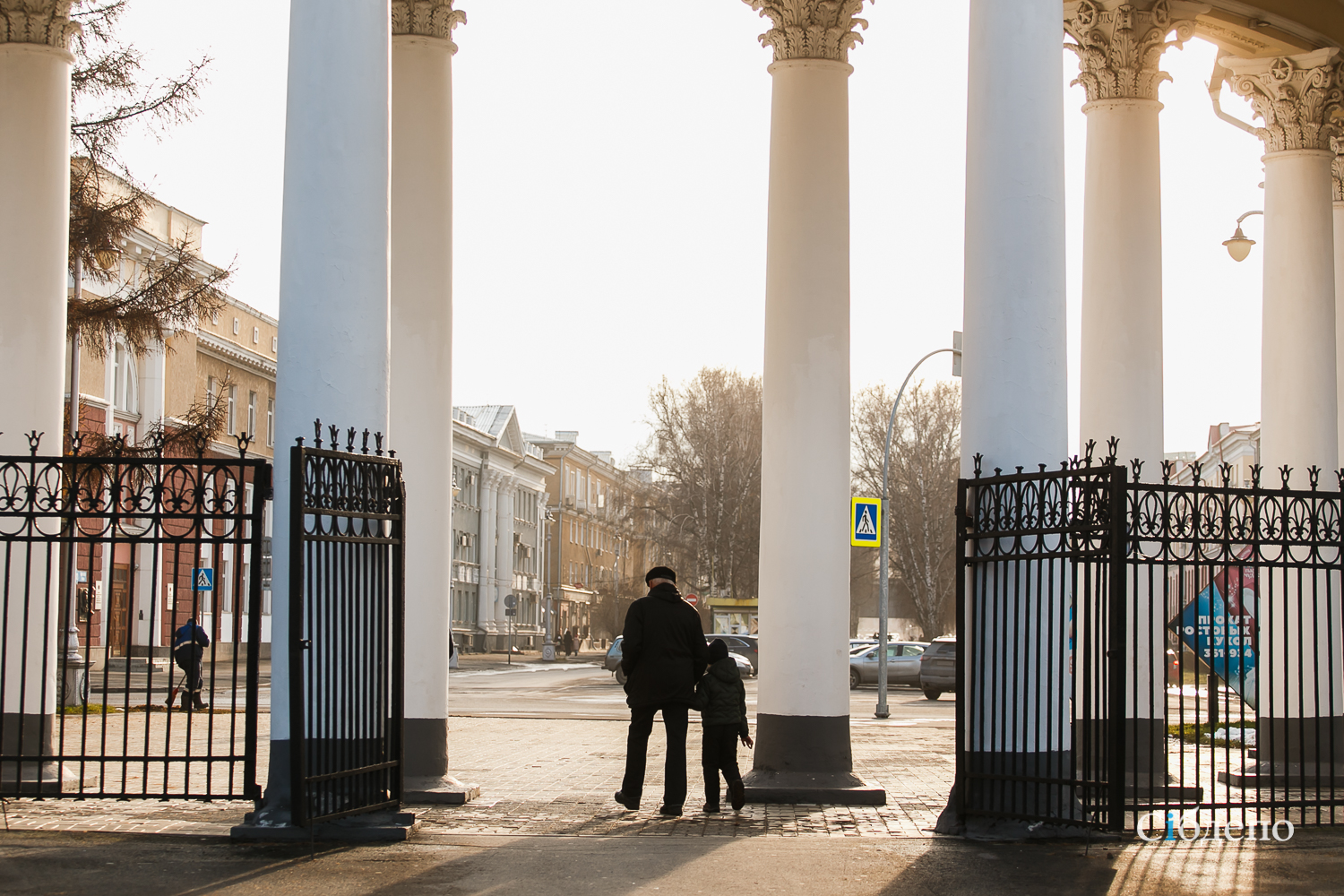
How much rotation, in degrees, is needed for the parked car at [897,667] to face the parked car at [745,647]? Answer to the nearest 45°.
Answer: approximately 45° to its right

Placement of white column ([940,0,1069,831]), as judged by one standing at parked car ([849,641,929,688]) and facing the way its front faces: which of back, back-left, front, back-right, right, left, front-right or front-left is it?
left

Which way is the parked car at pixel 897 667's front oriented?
to the viewer's left

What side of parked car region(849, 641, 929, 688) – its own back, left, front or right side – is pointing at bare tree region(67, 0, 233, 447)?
left

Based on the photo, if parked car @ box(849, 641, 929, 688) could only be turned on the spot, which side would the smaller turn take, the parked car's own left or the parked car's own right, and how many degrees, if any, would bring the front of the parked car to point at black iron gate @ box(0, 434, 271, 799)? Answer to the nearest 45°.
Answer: approximately 90° to the parked car's own left

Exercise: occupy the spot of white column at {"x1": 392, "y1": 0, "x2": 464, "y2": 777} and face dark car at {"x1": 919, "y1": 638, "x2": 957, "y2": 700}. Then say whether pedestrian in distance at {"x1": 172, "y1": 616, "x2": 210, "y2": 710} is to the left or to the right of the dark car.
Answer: left

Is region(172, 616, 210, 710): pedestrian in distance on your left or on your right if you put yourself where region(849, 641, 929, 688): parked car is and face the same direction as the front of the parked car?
on your left

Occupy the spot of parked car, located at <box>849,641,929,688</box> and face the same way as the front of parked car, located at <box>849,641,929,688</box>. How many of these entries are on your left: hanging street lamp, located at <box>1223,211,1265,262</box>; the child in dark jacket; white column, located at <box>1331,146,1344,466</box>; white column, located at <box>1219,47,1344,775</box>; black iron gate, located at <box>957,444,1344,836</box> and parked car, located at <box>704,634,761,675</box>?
5

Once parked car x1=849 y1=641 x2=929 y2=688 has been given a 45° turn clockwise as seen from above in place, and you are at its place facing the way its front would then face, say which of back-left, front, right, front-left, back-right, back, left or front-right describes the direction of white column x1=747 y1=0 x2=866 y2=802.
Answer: back-left

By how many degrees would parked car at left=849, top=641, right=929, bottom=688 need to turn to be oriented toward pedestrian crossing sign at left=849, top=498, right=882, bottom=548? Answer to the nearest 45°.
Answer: approximately 90° to its left

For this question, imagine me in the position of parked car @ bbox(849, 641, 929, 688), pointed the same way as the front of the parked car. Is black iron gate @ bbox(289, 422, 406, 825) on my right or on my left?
on my left

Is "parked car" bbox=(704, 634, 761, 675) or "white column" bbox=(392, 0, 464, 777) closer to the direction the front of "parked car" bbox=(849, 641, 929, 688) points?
the parked car

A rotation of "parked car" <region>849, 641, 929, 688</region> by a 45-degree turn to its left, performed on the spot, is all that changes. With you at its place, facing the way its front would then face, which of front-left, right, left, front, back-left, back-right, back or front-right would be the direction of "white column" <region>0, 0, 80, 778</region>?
front-left

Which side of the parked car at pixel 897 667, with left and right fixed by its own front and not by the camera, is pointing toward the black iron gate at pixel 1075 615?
left

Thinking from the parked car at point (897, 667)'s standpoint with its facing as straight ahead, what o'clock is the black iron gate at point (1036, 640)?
The black iron gate is roughly at 9 o'clock from the parked car.
